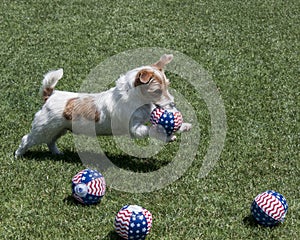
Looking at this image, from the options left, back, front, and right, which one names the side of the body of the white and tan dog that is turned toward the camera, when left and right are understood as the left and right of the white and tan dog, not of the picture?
right

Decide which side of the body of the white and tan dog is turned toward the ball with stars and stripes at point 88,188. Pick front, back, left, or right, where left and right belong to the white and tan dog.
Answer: right

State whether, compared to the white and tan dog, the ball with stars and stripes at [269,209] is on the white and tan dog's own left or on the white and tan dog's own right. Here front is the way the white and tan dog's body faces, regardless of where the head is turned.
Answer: on the white and tan dog's own right

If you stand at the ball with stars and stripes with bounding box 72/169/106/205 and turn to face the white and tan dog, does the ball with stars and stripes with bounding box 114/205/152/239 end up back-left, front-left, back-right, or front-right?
back-right

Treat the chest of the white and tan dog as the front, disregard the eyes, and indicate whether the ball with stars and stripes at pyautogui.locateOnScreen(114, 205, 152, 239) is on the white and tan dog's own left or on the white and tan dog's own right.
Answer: on the white and tan dog's own right
